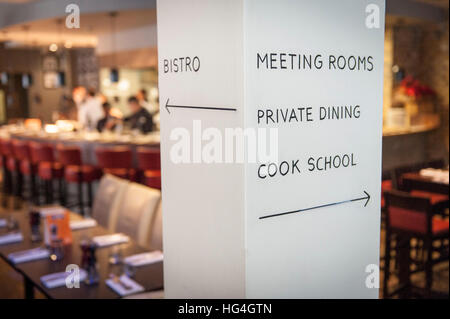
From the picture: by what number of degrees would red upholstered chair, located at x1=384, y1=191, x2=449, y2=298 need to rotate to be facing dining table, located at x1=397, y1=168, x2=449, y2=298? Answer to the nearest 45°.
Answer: approximately 45° to its left

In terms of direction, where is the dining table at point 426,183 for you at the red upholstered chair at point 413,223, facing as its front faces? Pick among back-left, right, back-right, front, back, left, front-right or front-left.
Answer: front-left

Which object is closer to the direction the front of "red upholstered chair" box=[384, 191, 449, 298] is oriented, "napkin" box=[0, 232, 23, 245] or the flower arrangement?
the flower arrangement

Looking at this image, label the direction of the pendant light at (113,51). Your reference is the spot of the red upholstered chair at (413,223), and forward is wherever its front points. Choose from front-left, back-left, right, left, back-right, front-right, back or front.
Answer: left

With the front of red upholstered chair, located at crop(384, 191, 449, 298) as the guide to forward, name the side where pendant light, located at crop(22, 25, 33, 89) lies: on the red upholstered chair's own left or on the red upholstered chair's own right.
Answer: on the red upholstered chair's own left

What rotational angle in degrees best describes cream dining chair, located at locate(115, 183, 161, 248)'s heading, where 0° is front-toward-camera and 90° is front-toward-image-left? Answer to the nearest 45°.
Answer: approximately 45°

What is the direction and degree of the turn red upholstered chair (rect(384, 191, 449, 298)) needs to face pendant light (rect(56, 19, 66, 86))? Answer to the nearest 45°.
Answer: approximately 90° to its left

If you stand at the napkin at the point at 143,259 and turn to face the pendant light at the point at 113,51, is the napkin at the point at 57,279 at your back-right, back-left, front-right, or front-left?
back-left

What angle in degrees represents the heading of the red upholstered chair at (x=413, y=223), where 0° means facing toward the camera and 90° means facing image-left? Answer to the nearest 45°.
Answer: approximately 225°

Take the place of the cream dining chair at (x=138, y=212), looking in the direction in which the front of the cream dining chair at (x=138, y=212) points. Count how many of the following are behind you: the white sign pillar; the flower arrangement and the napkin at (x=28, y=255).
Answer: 1
